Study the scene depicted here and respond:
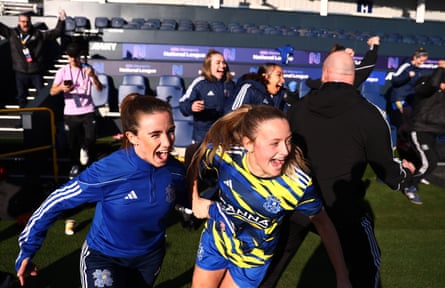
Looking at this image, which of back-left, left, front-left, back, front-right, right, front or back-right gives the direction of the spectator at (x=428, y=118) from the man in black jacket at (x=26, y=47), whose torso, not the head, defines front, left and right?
front-left

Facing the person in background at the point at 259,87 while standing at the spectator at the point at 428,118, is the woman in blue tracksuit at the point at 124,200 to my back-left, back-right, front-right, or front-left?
front-left

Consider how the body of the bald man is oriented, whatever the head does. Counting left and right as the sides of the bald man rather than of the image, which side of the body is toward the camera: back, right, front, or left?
back

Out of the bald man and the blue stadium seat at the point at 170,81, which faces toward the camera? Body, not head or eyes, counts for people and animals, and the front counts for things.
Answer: the blue stadium seat

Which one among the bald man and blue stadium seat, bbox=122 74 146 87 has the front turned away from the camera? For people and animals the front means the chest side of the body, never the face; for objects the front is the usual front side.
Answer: the bald man

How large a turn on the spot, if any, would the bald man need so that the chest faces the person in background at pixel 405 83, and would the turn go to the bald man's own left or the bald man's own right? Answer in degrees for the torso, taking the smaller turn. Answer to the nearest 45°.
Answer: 0° — they already face them

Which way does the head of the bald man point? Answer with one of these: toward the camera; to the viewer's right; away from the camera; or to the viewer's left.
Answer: away from the camera

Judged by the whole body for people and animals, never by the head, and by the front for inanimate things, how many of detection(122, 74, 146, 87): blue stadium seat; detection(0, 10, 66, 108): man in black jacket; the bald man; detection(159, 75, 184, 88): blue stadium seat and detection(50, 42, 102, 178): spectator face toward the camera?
4

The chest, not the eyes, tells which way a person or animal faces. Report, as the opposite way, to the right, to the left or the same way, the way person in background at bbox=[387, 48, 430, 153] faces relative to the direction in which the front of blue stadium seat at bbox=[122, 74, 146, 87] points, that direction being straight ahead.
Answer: the same way

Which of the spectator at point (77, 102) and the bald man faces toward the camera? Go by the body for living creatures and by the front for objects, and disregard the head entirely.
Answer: the spectator

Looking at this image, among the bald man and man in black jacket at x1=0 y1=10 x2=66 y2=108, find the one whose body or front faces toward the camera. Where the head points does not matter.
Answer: the man in black jacket

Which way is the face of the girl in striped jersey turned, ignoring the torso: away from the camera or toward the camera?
toward the camera

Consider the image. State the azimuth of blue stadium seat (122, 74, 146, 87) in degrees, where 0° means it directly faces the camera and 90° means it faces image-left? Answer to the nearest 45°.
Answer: approximately 0°

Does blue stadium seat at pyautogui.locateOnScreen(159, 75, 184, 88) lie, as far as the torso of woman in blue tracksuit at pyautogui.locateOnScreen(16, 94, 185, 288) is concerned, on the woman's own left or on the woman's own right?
on the woman's own left

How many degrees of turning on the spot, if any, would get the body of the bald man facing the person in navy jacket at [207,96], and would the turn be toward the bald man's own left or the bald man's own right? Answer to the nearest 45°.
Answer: approximately 45° to the bald man's own left

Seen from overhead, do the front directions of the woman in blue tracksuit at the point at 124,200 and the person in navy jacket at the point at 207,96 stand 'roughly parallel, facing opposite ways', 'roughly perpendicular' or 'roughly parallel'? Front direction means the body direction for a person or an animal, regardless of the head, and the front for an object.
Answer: roughly parallel
